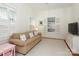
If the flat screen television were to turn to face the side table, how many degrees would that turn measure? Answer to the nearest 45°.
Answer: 0° — it already faces it
